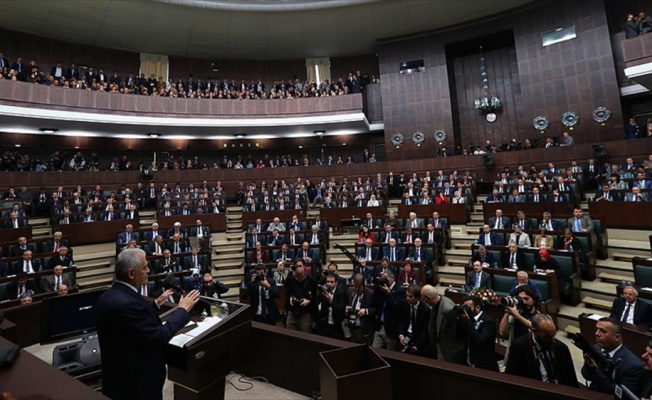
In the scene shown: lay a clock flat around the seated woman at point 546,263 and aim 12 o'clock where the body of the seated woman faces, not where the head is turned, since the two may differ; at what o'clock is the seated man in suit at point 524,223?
The seated man in suit is roughly at 4 o'clock from the seated woman.

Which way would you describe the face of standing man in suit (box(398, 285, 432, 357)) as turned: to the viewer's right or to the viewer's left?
to the viewer's left

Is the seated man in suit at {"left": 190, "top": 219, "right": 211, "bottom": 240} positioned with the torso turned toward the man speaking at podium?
yes

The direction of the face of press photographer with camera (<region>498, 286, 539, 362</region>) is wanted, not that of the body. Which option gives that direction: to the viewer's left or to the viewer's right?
to the viewer's left

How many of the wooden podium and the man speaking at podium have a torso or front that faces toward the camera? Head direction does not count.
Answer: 0

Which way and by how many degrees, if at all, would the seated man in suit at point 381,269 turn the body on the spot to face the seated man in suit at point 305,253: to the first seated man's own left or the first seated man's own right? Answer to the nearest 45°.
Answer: approximately 135° to the first seated man's own right

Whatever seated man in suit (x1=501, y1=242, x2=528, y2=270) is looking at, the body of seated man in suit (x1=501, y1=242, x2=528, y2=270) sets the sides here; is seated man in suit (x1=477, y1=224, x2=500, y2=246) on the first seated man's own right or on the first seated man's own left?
on the first seated man's own right

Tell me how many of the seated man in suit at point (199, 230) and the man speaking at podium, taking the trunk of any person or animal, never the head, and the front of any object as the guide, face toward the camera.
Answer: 1

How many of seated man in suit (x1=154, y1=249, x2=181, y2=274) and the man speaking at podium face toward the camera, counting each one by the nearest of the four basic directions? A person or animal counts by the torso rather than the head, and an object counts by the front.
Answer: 1

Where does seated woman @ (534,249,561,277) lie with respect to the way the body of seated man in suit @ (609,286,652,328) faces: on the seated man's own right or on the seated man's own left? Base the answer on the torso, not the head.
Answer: on the seated man's own right

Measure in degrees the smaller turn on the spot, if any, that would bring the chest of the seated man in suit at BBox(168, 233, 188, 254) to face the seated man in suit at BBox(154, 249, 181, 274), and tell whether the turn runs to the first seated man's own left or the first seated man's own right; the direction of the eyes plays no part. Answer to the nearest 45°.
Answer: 0° — they already face them

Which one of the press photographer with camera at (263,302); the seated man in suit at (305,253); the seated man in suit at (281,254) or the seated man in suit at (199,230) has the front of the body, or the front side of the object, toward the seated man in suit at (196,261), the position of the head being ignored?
the seated man in suit at (199,230)

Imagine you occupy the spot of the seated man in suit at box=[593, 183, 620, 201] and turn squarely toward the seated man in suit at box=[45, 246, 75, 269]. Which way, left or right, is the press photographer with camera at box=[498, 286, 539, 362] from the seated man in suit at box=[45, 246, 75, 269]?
left

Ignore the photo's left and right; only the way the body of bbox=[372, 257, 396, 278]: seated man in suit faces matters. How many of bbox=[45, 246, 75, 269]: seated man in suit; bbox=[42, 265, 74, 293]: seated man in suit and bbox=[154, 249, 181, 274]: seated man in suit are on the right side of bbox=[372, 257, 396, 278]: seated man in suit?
3

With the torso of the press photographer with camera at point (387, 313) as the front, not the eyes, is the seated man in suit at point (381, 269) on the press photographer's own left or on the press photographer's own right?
on the press photographer's own right
